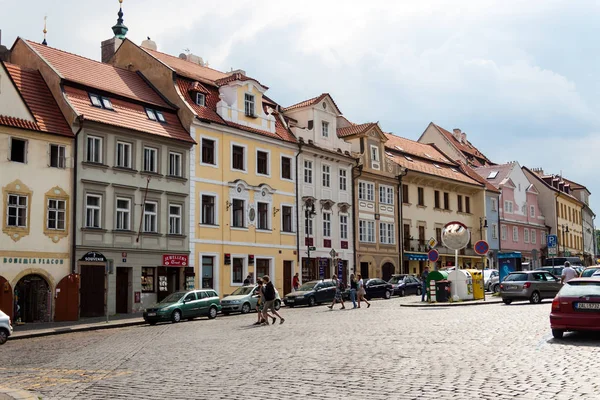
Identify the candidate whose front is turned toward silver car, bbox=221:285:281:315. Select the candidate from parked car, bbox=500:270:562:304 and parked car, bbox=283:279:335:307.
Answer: parked car, bbox=283:279:335:307

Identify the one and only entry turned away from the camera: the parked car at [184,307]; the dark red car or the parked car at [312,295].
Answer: the dark red car

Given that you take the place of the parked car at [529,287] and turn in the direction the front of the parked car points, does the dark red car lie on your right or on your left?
on your right

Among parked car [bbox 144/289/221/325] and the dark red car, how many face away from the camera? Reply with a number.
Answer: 1

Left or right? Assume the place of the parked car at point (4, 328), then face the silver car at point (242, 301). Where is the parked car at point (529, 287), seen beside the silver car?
right

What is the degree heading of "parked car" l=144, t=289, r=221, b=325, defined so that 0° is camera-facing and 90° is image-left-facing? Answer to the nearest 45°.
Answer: approximately 45°

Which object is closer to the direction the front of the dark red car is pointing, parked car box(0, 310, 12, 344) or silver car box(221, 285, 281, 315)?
the silver car

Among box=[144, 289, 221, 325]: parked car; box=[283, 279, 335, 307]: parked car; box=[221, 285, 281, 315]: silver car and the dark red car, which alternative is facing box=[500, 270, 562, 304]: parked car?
the dark red car

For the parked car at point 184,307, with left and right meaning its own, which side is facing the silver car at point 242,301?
back

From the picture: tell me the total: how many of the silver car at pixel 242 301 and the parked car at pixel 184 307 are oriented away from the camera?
0

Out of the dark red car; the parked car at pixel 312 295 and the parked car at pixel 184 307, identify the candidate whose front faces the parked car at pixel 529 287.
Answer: the dark red car

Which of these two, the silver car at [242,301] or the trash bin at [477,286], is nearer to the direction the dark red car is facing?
the trash bin

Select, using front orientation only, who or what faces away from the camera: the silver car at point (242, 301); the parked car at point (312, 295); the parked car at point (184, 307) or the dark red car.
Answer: the dark red car

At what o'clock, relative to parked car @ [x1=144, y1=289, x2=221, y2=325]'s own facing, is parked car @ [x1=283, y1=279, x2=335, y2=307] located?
parked car @ [x1=283, y1=279, x2=335, y2=307] is roughly at 6 o'clock from parked car @ [x1=144, y1=289, x2=221, y2=325].

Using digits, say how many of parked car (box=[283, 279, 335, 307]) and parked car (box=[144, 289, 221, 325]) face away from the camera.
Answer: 0

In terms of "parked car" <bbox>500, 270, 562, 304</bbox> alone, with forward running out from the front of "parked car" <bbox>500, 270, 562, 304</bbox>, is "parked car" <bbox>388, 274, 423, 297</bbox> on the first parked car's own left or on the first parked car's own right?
on the first parked car's own left

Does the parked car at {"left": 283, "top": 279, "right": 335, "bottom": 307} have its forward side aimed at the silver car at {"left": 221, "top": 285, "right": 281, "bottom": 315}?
yes
